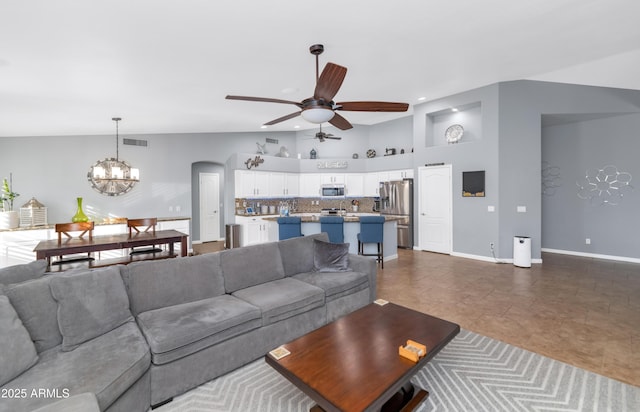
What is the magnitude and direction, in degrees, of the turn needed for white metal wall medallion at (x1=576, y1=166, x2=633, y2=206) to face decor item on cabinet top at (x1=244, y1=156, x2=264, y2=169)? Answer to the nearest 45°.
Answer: approximately 45° to its right

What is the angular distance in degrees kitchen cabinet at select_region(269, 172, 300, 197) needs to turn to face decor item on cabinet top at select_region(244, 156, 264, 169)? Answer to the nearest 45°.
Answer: approximately 45° to its right

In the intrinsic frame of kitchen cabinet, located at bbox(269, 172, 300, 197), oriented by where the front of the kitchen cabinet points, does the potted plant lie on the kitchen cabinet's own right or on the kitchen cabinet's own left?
on the kitchen cabinet's own right

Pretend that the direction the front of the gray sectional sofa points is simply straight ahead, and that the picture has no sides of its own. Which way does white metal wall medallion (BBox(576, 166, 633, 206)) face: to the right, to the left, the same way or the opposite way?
to the right

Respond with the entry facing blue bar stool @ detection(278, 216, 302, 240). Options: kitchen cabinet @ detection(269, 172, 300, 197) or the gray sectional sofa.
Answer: the kitchen cabinet

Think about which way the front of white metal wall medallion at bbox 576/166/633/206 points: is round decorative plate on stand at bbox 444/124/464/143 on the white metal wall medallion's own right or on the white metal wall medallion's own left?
on the white metal wall medallion's own right

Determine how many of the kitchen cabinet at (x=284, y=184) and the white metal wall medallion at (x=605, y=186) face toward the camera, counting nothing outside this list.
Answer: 2

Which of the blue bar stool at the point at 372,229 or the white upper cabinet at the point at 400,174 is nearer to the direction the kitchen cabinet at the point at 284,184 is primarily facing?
the blue bar stool

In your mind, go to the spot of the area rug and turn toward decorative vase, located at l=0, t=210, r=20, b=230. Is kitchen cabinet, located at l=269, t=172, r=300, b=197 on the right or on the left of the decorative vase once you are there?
right
